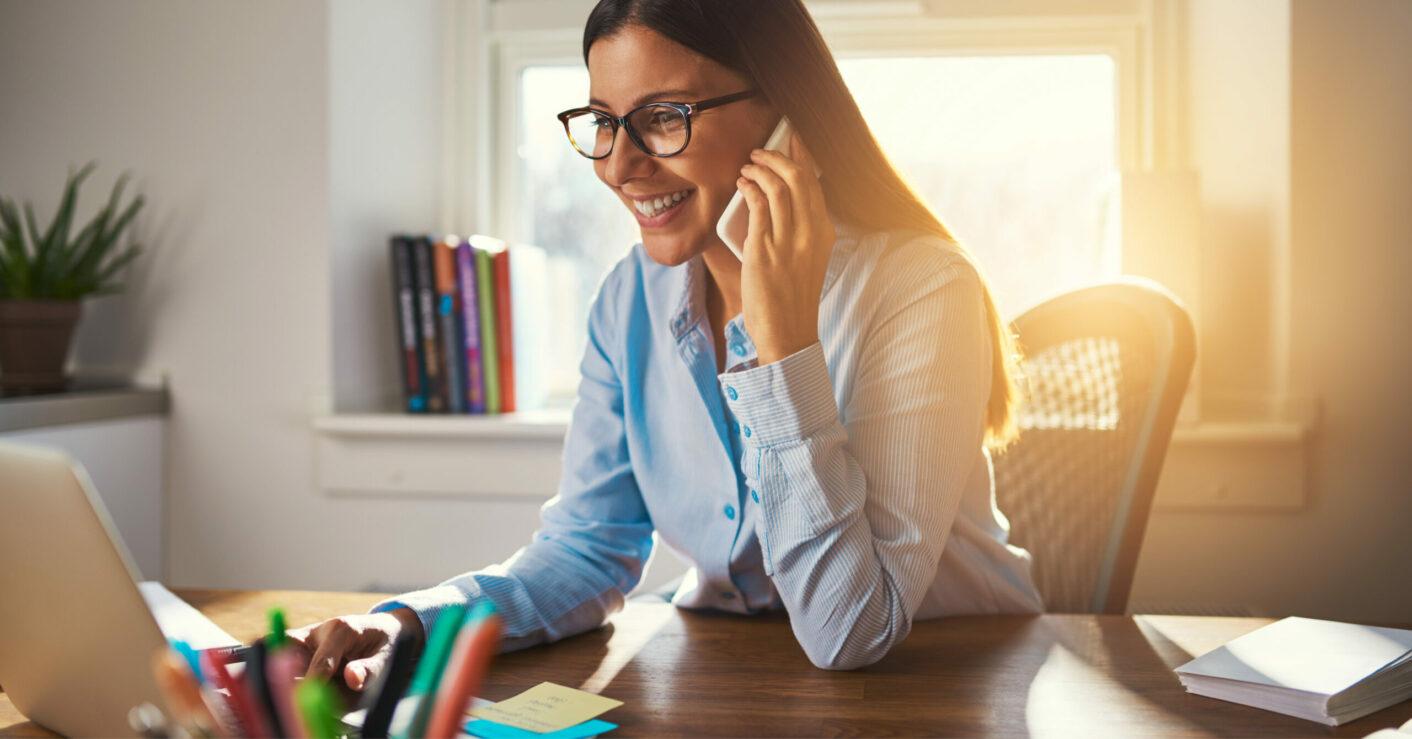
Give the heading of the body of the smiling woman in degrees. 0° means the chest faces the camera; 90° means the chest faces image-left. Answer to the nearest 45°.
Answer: approximately 45°

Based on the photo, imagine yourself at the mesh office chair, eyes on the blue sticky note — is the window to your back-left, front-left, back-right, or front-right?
back-right

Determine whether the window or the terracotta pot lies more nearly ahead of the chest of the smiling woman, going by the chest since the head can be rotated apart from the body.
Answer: the terracotta pot

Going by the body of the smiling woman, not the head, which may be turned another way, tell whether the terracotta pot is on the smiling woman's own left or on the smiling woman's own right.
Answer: on the smiling woman's own right

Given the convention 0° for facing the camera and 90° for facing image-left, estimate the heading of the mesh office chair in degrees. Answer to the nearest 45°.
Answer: approximately 45°

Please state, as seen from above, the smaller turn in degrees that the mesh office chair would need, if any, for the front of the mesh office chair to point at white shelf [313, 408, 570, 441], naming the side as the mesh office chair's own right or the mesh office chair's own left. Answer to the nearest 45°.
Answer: approximately 45° to the mesh office chair's own right

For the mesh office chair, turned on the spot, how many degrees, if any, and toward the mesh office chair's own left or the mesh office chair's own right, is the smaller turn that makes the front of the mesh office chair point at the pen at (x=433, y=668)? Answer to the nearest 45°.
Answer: approximately 45° to the mesh office chair's own left

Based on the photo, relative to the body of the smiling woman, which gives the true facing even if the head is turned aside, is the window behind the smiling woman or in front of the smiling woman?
behind

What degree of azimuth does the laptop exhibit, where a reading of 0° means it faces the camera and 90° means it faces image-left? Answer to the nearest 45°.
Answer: approximately 225°
